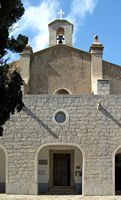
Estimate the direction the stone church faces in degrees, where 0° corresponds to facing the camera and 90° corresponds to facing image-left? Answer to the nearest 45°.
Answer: approximately 0°
